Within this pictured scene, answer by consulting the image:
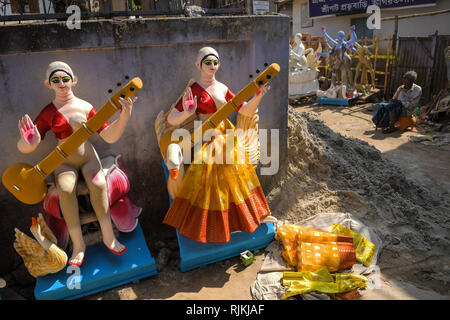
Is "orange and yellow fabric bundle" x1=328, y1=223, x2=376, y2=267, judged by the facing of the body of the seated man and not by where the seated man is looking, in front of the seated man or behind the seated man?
in front

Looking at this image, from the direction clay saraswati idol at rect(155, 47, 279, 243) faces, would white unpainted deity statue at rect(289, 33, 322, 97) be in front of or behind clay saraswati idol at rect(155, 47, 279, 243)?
behind

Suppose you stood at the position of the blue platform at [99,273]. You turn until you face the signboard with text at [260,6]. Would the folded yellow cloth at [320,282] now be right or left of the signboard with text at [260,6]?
right

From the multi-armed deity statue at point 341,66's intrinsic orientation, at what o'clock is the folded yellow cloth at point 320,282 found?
The folded yellow cloth is roughly at 12 o'clock from the multi-armed deity statue.

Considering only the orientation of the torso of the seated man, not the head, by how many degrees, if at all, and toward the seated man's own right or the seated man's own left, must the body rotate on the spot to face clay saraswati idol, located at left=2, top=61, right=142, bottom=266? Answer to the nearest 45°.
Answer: approximately 45° to the seated man's own left

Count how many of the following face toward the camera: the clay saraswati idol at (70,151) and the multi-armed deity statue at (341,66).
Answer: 2

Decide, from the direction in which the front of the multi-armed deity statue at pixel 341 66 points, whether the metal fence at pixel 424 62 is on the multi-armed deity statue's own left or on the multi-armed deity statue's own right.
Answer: on the multi-armed deity statue's own left

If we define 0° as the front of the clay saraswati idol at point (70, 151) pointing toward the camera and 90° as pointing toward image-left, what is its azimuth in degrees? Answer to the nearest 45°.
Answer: approximately 0°

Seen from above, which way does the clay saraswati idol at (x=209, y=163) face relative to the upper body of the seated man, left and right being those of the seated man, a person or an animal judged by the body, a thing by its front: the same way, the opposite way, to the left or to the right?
to the left

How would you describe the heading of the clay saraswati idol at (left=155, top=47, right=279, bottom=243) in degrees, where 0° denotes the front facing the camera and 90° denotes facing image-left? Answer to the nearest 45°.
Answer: approximately 0°

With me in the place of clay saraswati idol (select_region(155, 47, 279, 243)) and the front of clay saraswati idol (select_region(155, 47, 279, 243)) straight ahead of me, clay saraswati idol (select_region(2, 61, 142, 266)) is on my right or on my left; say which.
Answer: on my right
